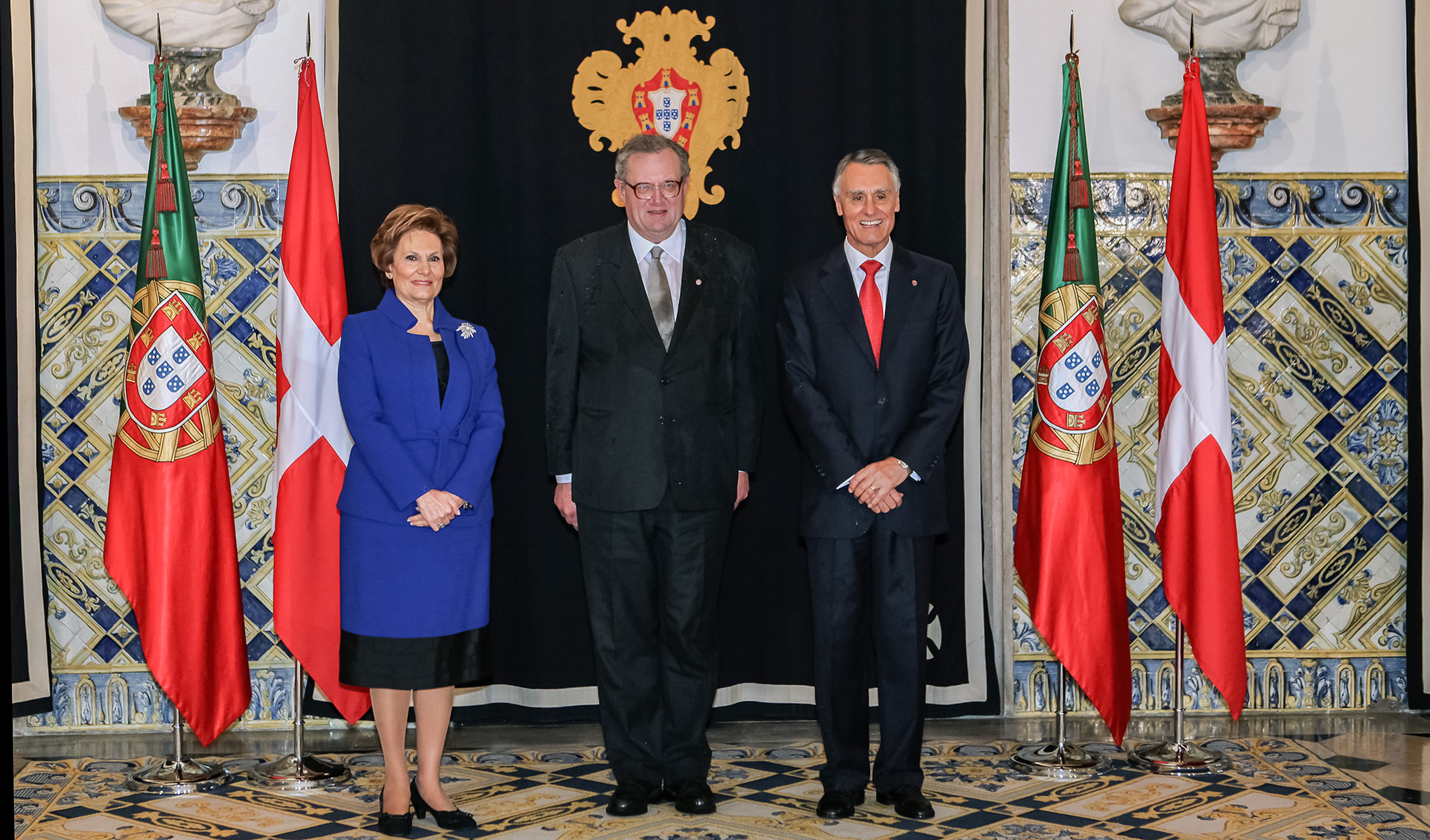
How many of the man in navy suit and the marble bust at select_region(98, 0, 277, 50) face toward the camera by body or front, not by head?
2

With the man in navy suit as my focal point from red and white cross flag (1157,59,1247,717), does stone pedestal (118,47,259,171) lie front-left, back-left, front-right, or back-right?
front-right

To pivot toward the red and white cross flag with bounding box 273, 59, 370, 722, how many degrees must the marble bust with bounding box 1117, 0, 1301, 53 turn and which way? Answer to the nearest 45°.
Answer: approximately 45° to its right

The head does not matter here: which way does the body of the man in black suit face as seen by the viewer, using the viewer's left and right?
facing the viewer

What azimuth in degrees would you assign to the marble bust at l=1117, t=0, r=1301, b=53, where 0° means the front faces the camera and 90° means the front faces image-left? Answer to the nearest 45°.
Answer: approximately 0°

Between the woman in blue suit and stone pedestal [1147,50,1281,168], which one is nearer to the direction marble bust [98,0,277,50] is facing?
the woman in blue suit

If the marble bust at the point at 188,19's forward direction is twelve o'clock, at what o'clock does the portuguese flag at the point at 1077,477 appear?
The portuguese flag is roughly at 10 o'clock from the marble bust.

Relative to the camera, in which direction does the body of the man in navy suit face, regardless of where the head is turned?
toward the camera

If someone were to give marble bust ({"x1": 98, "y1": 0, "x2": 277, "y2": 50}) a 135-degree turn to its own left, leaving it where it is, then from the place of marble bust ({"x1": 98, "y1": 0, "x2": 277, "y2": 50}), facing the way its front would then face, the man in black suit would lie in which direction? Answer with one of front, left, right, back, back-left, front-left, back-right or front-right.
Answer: right

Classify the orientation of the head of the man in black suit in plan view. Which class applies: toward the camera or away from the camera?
toward the camera
